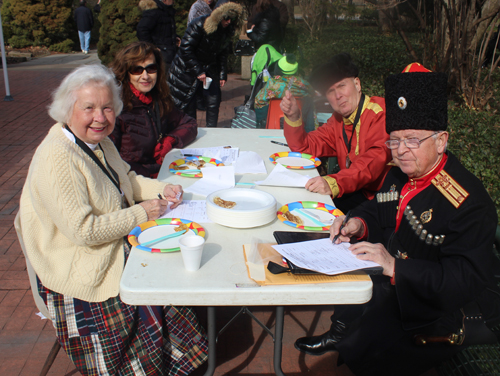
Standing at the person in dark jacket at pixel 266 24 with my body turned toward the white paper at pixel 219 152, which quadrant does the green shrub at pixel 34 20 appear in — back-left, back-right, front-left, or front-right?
back-right

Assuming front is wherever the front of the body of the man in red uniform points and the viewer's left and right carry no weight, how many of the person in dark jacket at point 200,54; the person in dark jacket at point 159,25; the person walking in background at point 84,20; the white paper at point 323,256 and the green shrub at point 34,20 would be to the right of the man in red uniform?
4

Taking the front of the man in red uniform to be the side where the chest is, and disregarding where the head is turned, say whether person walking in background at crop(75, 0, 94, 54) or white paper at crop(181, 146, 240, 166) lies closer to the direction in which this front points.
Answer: the white paper

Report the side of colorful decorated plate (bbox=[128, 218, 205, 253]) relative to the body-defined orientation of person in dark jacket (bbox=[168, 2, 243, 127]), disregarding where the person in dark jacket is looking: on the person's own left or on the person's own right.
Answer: on the person's own right

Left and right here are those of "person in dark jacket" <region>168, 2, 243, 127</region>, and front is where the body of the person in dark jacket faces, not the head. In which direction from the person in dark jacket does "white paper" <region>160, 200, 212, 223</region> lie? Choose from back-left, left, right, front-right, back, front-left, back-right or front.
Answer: front-right

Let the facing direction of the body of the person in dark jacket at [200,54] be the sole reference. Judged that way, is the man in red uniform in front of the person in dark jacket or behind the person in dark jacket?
in front

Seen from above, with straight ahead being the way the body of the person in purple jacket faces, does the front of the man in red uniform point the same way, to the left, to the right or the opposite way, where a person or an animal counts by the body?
to the right

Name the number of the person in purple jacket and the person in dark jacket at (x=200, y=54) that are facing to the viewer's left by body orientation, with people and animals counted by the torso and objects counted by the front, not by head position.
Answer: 0

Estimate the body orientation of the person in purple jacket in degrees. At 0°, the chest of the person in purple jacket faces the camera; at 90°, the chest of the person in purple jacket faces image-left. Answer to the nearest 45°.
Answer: approximately 315°
